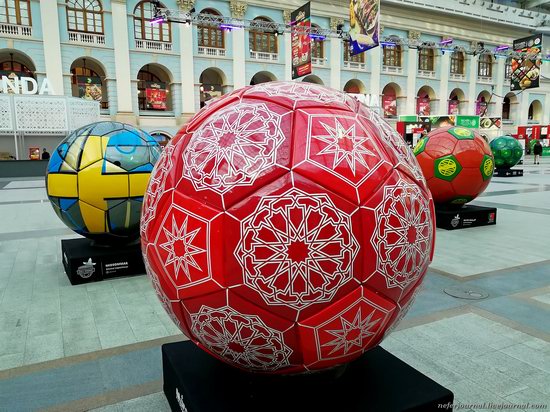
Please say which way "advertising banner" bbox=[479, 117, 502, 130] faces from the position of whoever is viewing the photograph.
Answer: facing the viewer

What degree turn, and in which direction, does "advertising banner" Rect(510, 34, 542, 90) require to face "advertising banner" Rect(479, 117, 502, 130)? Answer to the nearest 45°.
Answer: approximately 135° to its right

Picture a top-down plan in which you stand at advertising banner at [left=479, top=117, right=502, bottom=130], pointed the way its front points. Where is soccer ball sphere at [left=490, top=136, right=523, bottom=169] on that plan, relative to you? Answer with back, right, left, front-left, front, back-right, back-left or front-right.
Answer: front

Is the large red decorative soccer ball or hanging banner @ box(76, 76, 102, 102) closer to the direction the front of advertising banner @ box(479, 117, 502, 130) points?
the large red decorative soccer ball

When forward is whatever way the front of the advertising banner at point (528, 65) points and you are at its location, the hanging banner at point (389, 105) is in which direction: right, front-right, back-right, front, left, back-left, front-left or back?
right

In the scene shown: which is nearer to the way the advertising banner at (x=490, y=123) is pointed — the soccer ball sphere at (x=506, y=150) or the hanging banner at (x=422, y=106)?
the soccer ball sphere

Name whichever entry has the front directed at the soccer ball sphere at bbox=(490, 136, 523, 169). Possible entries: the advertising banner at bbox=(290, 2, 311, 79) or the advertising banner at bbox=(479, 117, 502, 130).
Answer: the advertising banner at bbox=(479, 117, 502, 130)

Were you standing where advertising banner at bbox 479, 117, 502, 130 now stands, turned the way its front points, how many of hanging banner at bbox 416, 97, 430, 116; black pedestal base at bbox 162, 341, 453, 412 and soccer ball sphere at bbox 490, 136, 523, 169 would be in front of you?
2

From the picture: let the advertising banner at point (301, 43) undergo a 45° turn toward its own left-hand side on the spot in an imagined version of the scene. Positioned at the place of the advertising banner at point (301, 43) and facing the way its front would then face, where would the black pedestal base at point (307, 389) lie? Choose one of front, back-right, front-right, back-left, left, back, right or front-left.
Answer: front

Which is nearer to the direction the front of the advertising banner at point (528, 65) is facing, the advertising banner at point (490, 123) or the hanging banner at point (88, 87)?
the hanging banner

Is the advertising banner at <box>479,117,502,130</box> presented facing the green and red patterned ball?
yes

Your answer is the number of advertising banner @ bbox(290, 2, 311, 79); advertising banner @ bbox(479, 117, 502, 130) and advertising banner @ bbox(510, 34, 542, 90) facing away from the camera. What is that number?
0

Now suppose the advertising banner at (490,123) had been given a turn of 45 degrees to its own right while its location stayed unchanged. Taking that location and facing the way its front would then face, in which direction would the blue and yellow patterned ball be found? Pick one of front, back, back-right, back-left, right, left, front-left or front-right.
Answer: front-left
